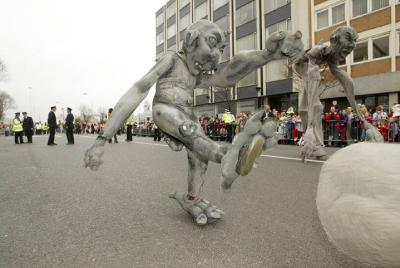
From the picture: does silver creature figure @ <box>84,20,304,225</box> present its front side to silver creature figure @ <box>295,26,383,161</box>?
no

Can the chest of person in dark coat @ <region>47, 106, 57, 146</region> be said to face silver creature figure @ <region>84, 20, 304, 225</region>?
no

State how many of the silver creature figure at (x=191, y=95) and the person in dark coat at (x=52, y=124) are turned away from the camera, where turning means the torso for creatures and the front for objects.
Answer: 0

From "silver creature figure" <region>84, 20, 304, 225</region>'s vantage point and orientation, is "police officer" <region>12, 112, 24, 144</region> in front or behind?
behind

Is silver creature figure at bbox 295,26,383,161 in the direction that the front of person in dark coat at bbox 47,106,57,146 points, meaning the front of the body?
no

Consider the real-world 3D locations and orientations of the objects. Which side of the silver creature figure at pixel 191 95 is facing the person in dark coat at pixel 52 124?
back

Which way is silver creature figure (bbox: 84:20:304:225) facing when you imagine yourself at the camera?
facing the viewer and to the right of the viewer
